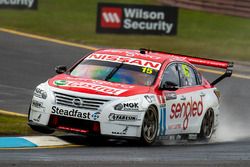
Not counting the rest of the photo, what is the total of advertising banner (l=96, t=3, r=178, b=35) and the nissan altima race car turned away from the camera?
0

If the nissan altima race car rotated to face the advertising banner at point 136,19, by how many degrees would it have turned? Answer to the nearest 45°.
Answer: approximately 135° to its right

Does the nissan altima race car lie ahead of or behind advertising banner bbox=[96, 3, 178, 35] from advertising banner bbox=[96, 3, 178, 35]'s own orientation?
ahead

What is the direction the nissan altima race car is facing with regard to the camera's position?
facing the viewer and to the left of the viewer

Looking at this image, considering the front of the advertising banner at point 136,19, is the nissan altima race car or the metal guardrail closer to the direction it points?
the nissan altima race car

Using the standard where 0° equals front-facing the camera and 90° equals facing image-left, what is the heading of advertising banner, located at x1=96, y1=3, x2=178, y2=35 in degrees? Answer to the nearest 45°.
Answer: approximately 0°
